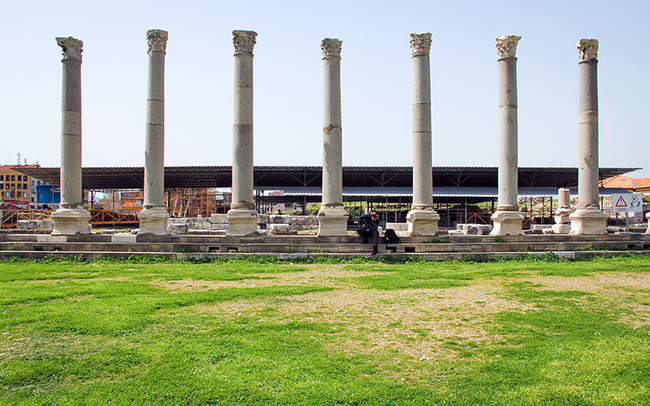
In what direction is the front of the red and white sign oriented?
toward the camera

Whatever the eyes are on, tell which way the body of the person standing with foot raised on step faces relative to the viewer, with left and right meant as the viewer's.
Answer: facing the viewer and to the left of the viewer

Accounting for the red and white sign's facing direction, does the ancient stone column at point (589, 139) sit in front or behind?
in front

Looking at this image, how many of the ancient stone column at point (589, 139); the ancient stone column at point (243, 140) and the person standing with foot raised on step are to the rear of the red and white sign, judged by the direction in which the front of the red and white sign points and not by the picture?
0

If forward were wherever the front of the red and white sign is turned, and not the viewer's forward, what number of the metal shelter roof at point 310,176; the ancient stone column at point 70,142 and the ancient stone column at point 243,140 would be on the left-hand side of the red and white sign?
0

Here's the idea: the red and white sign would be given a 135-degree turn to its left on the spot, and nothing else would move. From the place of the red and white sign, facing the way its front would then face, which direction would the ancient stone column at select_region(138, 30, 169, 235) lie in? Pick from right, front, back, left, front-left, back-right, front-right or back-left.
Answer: back

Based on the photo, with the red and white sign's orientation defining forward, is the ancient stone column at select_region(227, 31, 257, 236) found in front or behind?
in front

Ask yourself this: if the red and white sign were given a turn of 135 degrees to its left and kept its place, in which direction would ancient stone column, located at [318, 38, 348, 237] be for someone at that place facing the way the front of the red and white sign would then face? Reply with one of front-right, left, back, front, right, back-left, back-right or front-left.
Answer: back

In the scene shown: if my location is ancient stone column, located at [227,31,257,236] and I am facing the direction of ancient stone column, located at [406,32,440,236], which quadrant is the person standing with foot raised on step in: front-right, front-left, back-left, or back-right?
front-right

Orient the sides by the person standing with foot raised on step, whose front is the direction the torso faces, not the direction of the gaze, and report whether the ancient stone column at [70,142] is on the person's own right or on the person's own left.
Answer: on the person's own right

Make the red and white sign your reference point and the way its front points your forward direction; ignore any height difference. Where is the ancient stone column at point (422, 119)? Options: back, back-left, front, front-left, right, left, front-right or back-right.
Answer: front-right

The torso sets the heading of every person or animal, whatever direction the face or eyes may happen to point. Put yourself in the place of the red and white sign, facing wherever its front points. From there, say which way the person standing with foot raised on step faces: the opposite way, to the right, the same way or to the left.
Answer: the same way

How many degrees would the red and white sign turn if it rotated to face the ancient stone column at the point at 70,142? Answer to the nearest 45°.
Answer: approximately 45° to its right

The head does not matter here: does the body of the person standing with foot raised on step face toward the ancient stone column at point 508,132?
no

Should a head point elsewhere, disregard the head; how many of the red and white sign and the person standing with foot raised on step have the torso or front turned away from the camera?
0
